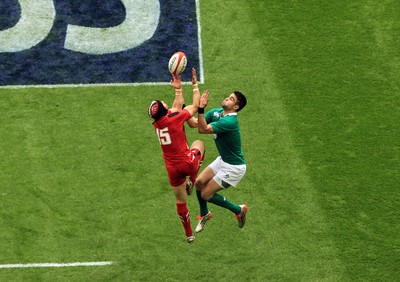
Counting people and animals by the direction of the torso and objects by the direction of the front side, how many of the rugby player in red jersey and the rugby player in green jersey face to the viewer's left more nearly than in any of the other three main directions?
1

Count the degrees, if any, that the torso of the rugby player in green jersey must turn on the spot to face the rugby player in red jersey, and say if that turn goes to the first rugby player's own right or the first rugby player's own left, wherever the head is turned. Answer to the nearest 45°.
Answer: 0° — they already face them

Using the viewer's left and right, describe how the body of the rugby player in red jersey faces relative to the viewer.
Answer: facing away from the viewer and to the right of the viewer

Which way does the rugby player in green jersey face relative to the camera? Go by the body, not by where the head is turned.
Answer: to the viewer's left

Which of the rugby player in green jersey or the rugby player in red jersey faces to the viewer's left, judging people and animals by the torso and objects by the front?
the rugby player in green jersey

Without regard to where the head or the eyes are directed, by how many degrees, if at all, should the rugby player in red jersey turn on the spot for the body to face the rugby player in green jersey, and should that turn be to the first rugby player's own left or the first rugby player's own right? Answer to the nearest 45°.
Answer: approximately 45° to the first rugby player's own right

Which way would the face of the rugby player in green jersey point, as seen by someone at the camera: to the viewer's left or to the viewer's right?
to the viewer's left
